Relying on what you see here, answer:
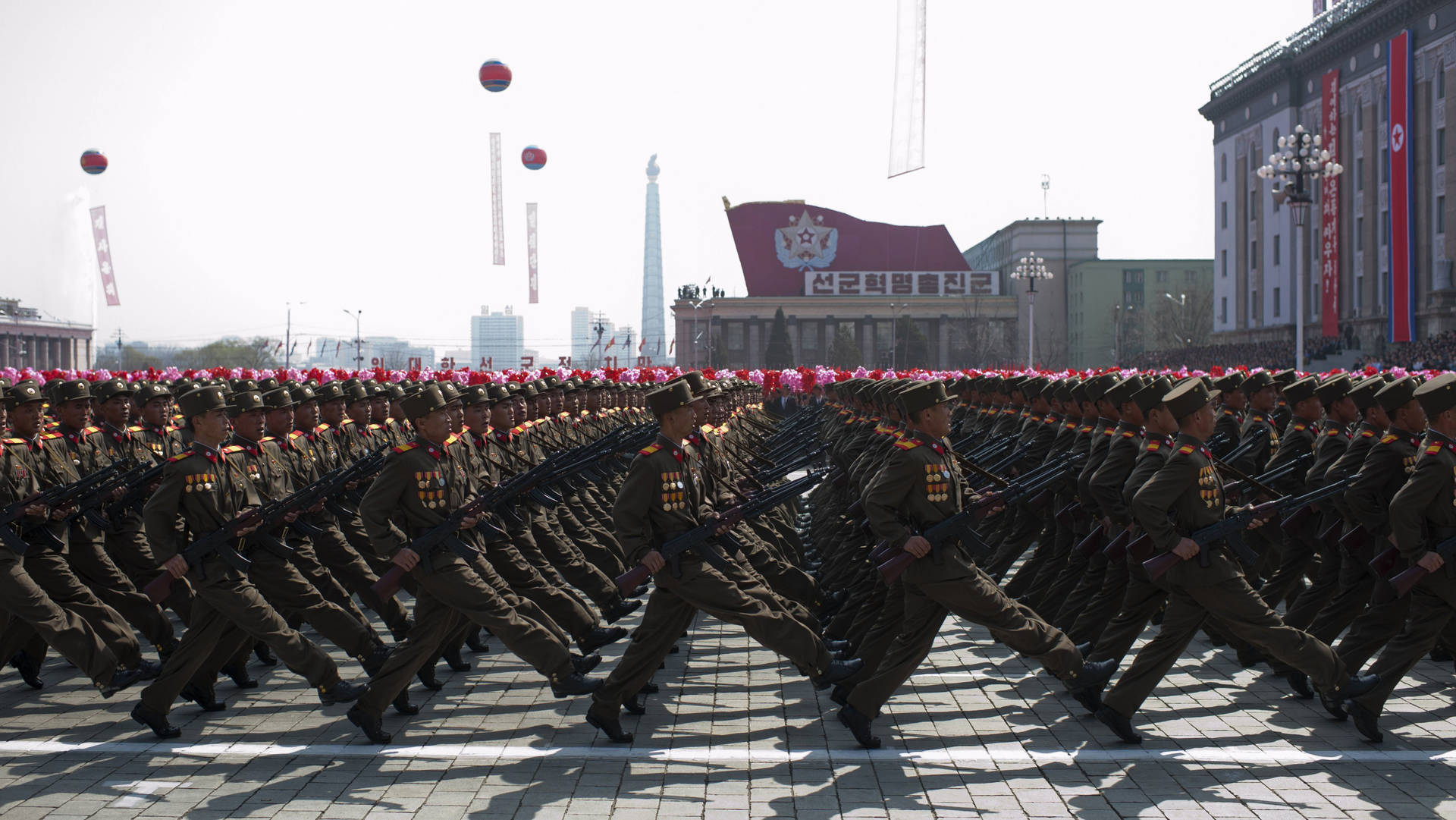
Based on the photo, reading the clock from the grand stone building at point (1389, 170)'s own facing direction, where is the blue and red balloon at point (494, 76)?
The blue and red balloon is roughly at 1 o'clock from the grand stone building.

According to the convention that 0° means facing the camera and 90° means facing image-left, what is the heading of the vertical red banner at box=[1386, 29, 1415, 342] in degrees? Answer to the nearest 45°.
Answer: approximately 45°

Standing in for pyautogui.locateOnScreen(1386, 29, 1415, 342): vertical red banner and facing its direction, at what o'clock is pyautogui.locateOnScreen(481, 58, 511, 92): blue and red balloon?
The blue and red balloon is roughly at 1 o'clock from the vertical red banner.

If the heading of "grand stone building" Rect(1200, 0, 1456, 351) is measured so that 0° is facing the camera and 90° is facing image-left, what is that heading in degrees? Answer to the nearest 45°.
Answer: approximately 45°
